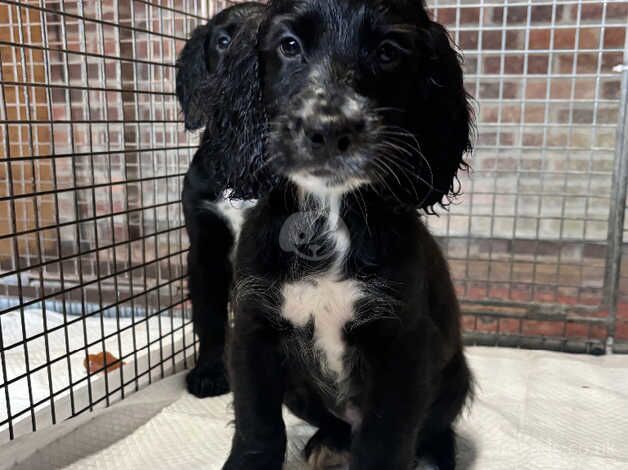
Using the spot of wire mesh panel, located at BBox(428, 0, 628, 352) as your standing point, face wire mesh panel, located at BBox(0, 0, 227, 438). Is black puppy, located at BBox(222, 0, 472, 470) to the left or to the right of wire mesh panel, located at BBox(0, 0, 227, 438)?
left

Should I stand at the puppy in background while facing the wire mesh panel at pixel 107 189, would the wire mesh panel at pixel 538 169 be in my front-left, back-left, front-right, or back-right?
back-right

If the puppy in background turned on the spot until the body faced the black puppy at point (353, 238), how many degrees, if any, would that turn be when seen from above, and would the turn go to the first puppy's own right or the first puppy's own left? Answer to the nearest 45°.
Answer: approximately 45° to the first puppy's own left

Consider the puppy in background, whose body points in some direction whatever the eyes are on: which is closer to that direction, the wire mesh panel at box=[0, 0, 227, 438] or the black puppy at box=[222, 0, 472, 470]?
the black puppy

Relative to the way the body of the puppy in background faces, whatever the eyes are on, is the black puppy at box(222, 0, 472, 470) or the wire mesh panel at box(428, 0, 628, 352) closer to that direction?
the black puppy

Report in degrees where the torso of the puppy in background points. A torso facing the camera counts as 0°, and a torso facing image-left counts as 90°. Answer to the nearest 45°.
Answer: approximately 0°

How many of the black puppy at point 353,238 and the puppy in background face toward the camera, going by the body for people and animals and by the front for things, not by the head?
2

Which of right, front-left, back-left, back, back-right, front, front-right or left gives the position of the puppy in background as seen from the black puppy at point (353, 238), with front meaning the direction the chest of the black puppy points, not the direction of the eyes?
back-right

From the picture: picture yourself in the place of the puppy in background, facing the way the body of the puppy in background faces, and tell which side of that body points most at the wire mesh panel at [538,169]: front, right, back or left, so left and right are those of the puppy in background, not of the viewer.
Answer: left
